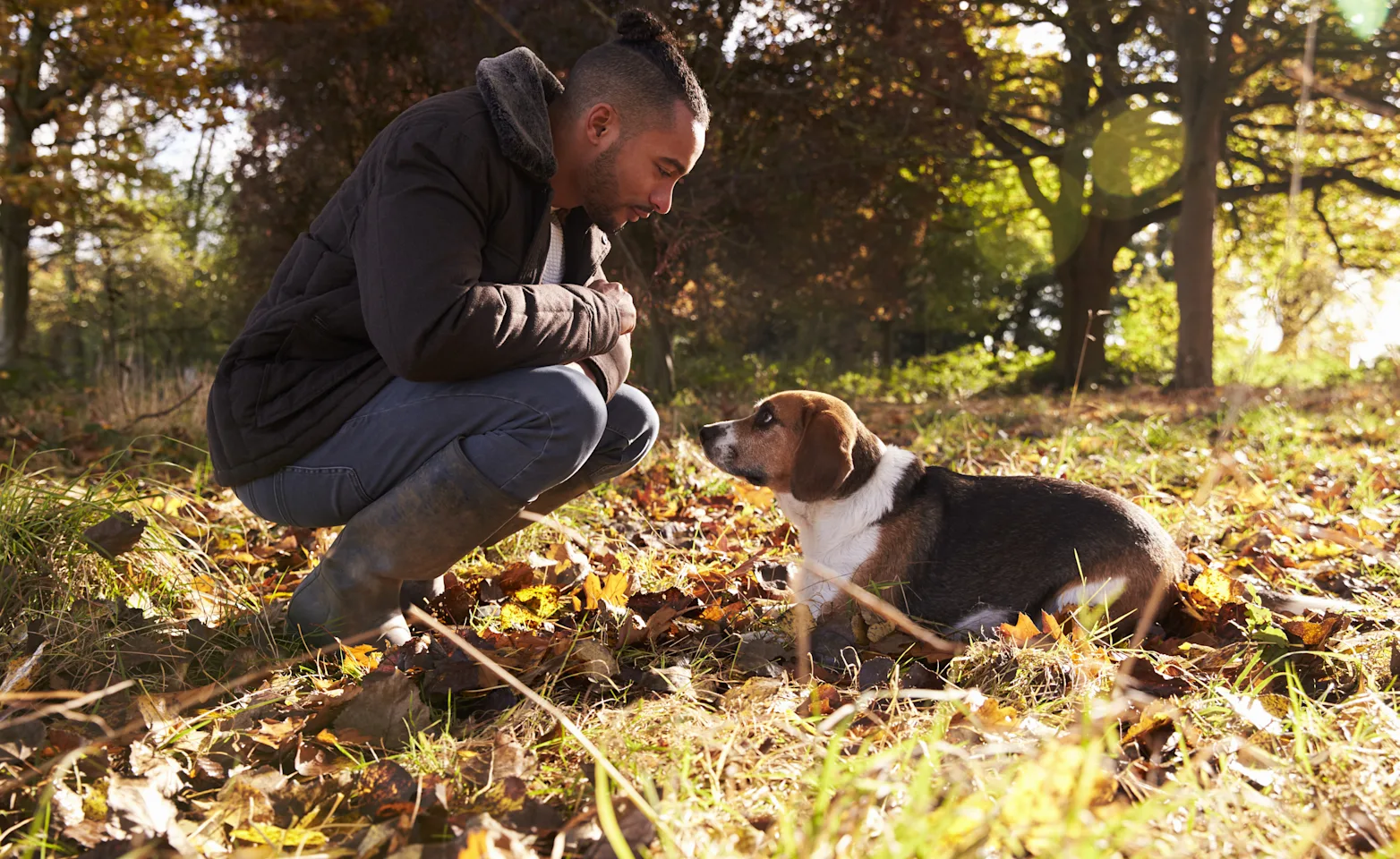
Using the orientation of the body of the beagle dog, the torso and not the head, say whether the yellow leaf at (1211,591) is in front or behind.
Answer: behind

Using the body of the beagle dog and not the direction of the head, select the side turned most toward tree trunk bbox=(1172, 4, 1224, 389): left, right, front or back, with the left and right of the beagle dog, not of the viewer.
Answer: right

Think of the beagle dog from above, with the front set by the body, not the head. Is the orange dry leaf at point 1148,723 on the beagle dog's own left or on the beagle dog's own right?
on the beagle dog's own left

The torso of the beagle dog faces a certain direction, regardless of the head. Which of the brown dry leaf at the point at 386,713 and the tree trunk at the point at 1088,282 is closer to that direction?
the brown dry leaf

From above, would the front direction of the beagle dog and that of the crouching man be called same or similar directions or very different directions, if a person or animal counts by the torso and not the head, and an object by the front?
very different directions

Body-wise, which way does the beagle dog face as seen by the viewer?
to the viewer's left

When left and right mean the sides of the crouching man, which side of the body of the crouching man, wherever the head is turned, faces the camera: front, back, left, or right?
right

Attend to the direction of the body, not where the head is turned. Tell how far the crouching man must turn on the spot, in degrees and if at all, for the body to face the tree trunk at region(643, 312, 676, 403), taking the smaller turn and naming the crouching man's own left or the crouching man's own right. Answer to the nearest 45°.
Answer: approximately 90° to the crouching man's own left

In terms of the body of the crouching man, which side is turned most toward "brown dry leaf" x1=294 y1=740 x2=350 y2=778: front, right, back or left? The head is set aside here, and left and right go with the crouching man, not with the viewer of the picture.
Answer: right

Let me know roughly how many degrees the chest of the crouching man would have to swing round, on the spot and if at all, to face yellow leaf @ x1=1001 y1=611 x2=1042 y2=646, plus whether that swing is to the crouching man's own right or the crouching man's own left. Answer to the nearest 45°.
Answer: approximately 45° to the crouching man's own right

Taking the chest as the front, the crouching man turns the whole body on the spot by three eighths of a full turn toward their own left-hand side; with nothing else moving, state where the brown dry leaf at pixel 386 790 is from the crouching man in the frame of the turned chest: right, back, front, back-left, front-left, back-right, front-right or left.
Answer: back-left

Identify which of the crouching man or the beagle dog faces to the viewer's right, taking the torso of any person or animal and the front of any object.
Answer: the crouching man
